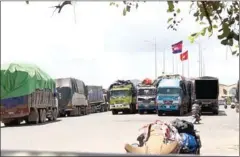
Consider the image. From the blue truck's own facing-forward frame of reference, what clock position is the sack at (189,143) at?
The sack is roughly at 12 o'clock from the blue truck.

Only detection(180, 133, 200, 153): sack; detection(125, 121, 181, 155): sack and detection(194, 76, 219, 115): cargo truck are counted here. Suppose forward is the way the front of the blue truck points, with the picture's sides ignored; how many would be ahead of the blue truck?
2

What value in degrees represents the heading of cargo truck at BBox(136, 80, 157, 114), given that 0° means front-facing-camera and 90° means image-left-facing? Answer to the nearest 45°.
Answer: approximately 0°

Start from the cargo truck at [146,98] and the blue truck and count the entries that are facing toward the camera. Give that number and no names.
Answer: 2
